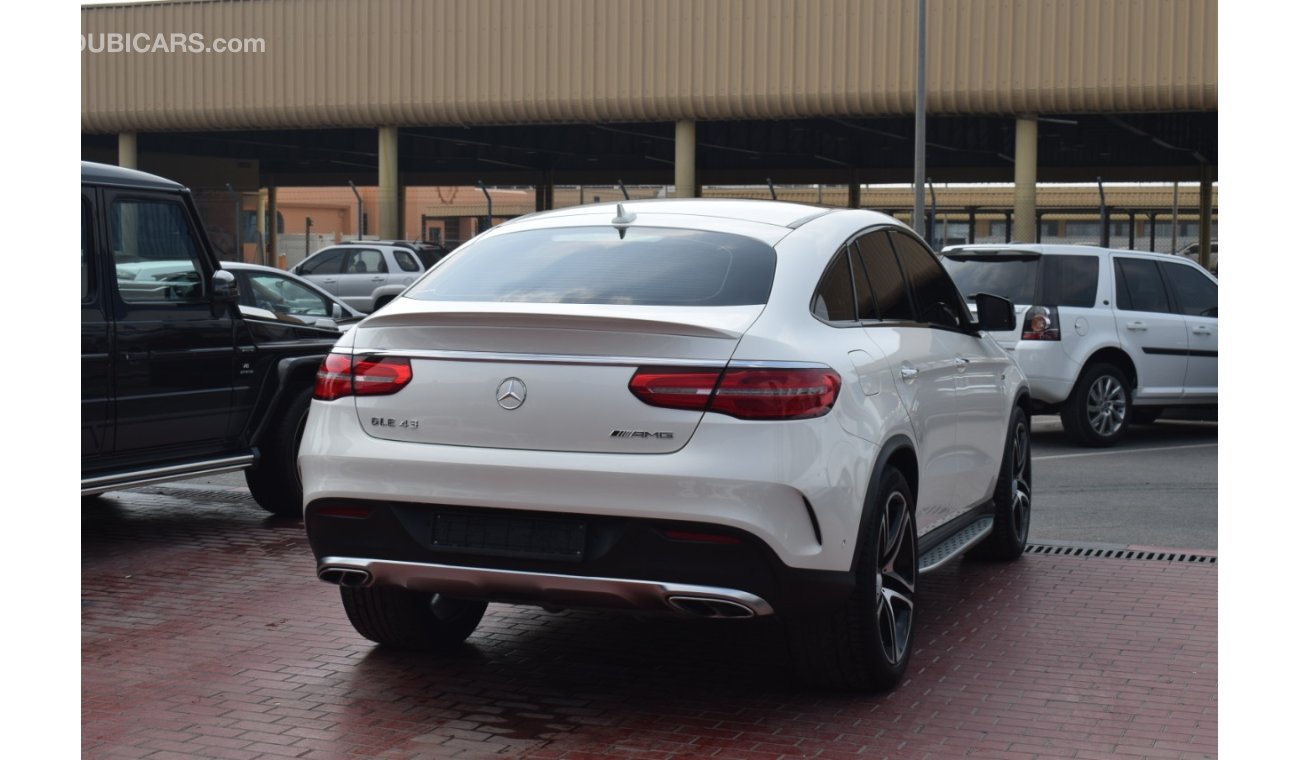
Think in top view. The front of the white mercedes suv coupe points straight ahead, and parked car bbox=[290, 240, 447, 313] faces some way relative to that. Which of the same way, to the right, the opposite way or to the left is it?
to the left

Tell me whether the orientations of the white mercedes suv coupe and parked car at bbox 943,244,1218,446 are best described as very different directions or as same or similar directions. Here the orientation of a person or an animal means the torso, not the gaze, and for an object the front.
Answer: same or similar directions

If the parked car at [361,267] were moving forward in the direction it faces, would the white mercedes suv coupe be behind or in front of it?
behind

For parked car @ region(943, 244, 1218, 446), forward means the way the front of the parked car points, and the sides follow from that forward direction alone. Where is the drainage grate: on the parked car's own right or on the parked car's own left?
on the parked car's own right

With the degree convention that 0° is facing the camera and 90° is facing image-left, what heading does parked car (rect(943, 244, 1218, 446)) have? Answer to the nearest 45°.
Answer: approximately 225°

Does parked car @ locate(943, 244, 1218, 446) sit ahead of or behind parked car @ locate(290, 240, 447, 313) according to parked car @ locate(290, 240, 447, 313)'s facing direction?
behind

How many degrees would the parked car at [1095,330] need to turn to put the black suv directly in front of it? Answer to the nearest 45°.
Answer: approximately 180°

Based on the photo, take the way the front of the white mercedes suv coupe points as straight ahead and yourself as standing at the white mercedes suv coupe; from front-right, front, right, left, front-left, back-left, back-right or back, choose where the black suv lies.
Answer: left

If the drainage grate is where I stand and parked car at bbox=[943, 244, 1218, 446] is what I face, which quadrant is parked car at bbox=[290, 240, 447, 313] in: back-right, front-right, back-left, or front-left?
front-left

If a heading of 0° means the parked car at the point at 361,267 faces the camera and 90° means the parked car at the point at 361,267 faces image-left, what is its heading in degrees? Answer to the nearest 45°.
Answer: approximately 135°

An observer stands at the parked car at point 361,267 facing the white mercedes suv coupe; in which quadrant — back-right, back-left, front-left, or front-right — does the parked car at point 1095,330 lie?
front-left
